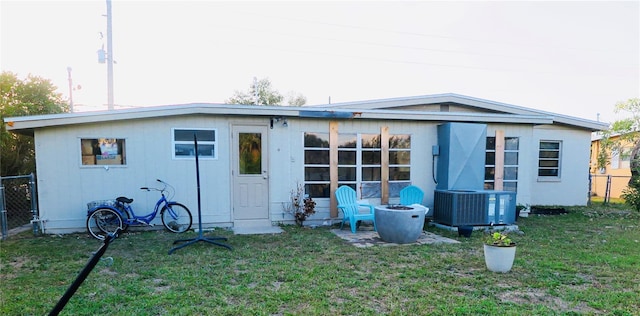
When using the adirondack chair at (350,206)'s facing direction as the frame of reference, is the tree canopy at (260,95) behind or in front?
behind

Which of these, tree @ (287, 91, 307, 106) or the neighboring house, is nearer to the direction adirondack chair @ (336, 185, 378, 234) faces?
the neighboring house

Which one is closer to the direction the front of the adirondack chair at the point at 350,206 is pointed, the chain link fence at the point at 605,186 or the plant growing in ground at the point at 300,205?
the chain link fence

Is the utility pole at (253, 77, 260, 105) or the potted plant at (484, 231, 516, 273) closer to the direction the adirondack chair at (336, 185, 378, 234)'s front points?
the potted plant

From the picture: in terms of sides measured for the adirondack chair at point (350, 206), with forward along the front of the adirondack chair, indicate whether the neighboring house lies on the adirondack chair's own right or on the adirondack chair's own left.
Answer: on the adirondack chair's own left

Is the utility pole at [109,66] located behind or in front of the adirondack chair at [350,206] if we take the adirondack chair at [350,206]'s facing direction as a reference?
behind

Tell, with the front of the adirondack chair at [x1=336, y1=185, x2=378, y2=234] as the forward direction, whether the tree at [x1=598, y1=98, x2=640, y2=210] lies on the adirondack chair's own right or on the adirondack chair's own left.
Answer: on the adirondack chair's own left

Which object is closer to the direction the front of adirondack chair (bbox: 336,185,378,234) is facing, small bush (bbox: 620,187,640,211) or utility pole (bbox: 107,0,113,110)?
the small bush

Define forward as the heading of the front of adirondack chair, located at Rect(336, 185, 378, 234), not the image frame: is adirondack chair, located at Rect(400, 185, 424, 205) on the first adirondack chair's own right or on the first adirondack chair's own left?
on the first adirondack chair's own left

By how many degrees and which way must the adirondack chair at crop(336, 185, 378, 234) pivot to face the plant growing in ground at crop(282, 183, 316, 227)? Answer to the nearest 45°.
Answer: approximately 135° to its right

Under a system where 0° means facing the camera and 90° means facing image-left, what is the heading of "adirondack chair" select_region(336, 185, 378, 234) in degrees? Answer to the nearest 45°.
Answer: approximately 315°

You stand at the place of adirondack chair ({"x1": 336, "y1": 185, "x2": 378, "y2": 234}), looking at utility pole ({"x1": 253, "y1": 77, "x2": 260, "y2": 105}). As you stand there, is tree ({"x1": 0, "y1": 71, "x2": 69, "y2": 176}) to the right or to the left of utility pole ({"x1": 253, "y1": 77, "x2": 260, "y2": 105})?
left
